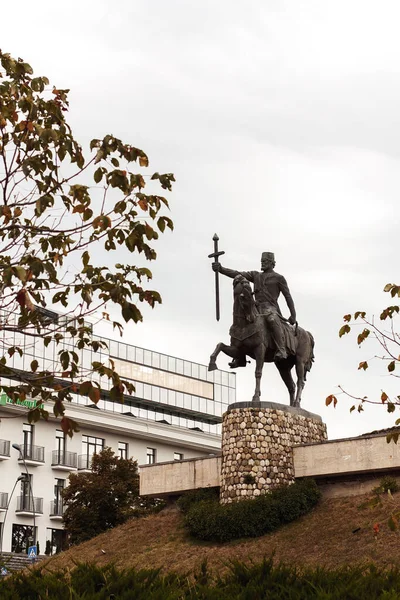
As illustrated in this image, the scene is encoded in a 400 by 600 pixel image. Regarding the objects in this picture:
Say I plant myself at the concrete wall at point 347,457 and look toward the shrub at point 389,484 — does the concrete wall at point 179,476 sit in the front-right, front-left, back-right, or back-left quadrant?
back-right

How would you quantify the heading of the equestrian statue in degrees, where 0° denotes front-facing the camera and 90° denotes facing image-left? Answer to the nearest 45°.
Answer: approximately 45°
